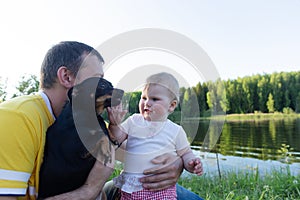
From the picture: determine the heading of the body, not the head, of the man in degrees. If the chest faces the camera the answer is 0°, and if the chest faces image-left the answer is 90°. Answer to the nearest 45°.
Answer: approximately 270°
